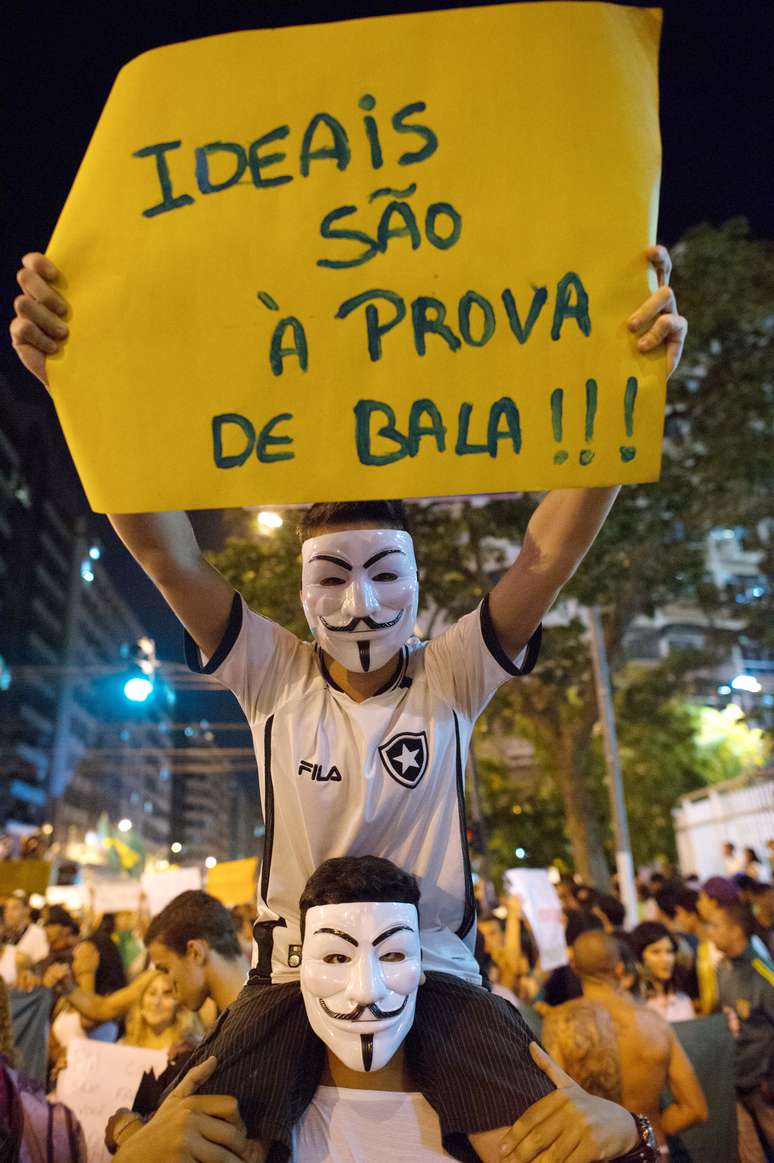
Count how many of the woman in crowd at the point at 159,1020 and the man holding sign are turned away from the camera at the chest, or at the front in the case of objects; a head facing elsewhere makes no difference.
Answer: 0

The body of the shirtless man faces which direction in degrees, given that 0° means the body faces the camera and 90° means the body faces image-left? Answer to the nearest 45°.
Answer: approximately 180°

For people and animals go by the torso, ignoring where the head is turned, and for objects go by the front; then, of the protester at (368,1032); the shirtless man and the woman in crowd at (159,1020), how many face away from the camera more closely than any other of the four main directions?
1

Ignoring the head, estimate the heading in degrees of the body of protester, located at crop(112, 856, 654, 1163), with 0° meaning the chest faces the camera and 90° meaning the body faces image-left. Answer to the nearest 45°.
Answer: approximately 0°

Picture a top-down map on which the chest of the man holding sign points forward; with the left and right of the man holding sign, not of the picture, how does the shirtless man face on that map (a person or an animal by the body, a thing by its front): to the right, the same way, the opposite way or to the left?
the opposite way
